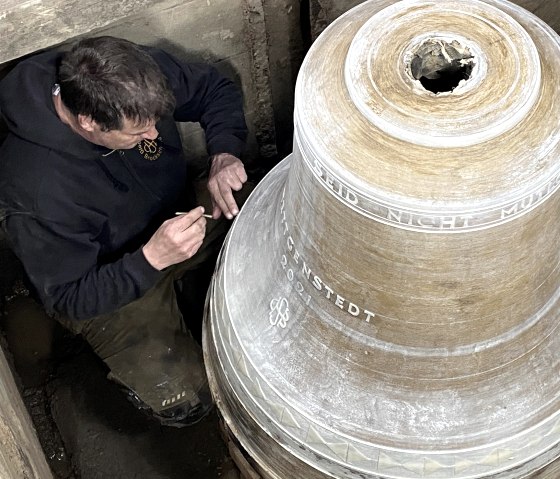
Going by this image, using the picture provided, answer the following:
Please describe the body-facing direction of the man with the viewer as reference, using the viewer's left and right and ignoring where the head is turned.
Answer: facing the viewer and to the right of the viewer

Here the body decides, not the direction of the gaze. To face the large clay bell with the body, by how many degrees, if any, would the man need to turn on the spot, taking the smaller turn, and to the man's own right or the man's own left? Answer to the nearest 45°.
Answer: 0° — they already face it

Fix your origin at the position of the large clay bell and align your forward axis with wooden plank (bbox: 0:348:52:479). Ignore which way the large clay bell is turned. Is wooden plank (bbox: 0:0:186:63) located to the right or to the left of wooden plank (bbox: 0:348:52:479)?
right
